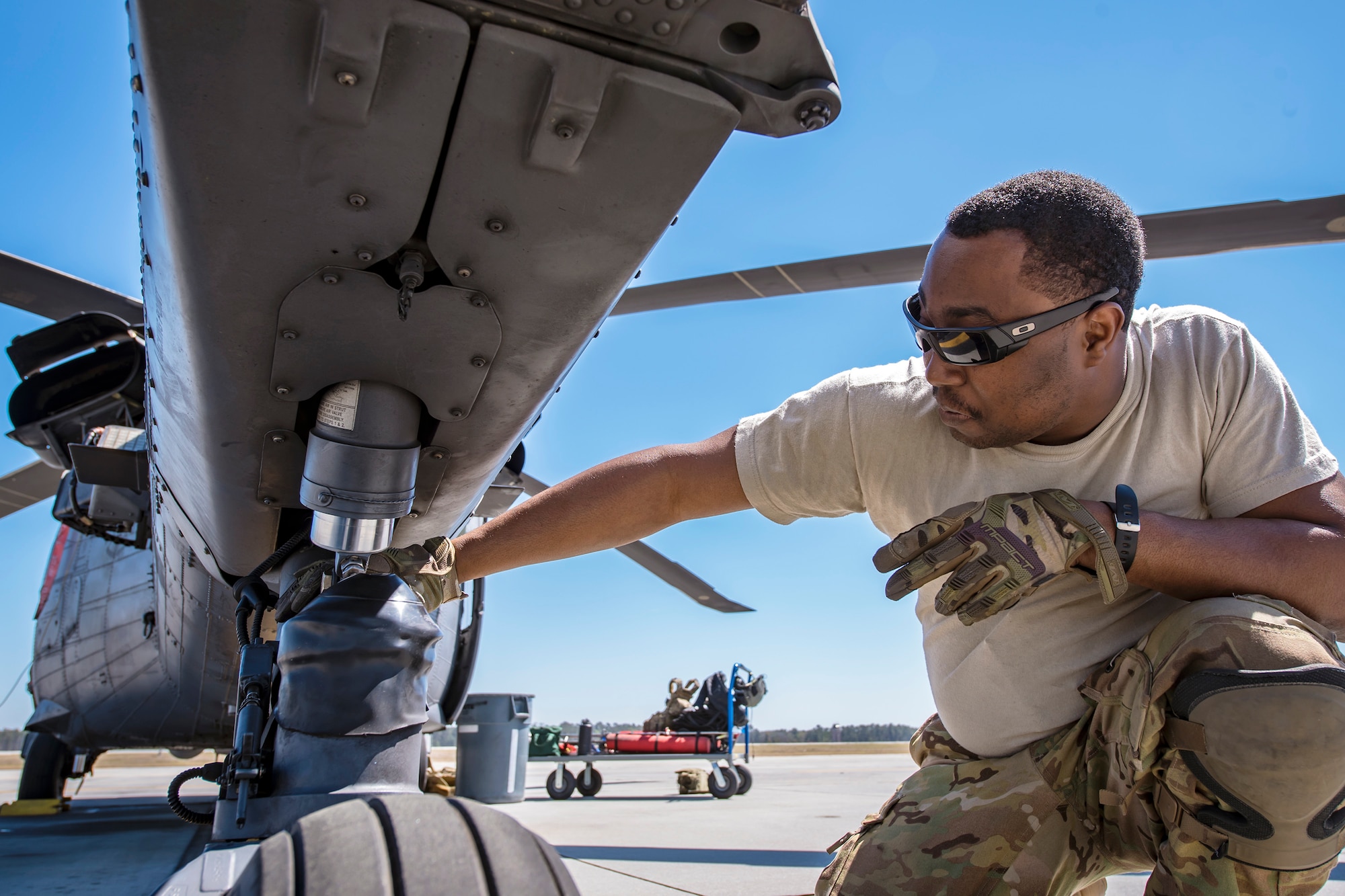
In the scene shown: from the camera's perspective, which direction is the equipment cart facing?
to the viewer's left

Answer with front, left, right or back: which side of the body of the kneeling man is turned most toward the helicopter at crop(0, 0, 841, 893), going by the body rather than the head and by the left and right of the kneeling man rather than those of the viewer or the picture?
front

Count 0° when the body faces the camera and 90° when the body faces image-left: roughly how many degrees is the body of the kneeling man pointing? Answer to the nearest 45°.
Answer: approximately 45°

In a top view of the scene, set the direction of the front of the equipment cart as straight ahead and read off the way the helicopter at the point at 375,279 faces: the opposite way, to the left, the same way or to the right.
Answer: to the right
